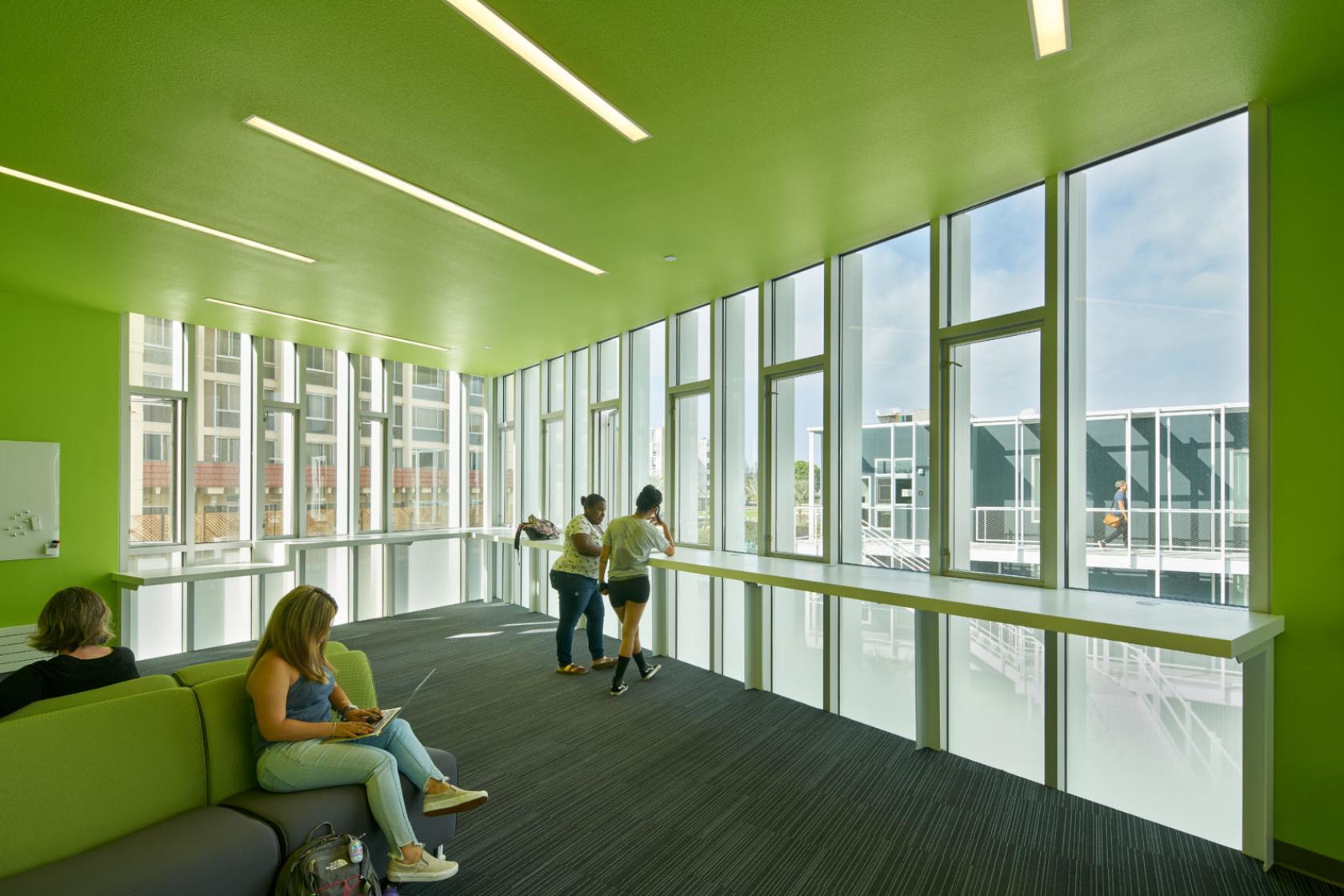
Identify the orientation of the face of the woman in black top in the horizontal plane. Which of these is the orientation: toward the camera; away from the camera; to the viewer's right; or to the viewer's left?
away from the camera

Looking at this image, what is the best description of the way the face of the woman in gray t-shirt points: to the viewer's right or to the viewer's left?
to the viewer's right

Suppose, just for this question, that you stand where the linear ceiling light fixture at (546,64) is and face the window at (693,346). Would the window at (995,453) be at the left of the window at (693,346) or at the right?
right

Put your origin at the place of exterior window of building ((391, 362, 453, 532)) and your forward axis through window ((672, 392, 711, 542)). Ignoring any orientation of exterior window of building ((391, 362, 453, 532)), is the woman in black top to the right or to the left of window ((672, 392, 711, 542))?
right

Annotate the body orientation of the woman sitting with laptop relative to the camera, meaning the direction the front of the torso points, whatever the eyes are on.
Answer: to the viewer's right

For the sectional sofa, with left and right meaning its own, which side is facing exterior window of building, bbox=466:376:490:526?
left

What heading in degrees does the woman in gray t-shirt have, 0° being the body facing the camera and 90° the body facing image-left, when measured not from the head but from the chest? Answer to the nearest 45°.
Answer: approximately 225°

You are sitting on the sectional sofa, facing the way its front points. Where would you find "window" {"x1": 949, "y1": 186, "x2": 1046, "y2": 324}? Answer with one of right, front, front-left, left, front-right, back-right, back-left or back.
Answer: front-left

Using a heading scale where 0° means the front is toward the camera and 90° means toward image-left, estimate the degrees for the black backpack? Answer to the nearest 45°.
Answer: approximately 315°

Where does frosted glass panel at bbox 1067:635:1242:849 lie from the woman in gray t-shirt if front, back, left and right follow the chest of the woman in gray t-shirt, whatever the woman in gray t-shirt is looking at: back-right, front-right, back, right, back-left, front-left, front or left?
right

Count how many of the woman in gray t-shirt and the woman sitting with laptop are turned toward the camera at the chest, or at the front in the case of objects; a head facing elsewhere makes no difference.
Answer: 0

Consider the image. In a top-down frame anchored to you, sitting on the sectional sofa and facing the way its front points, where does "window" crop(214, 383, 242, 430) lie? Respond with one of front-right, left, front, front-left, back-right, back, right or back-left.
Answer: back-left
